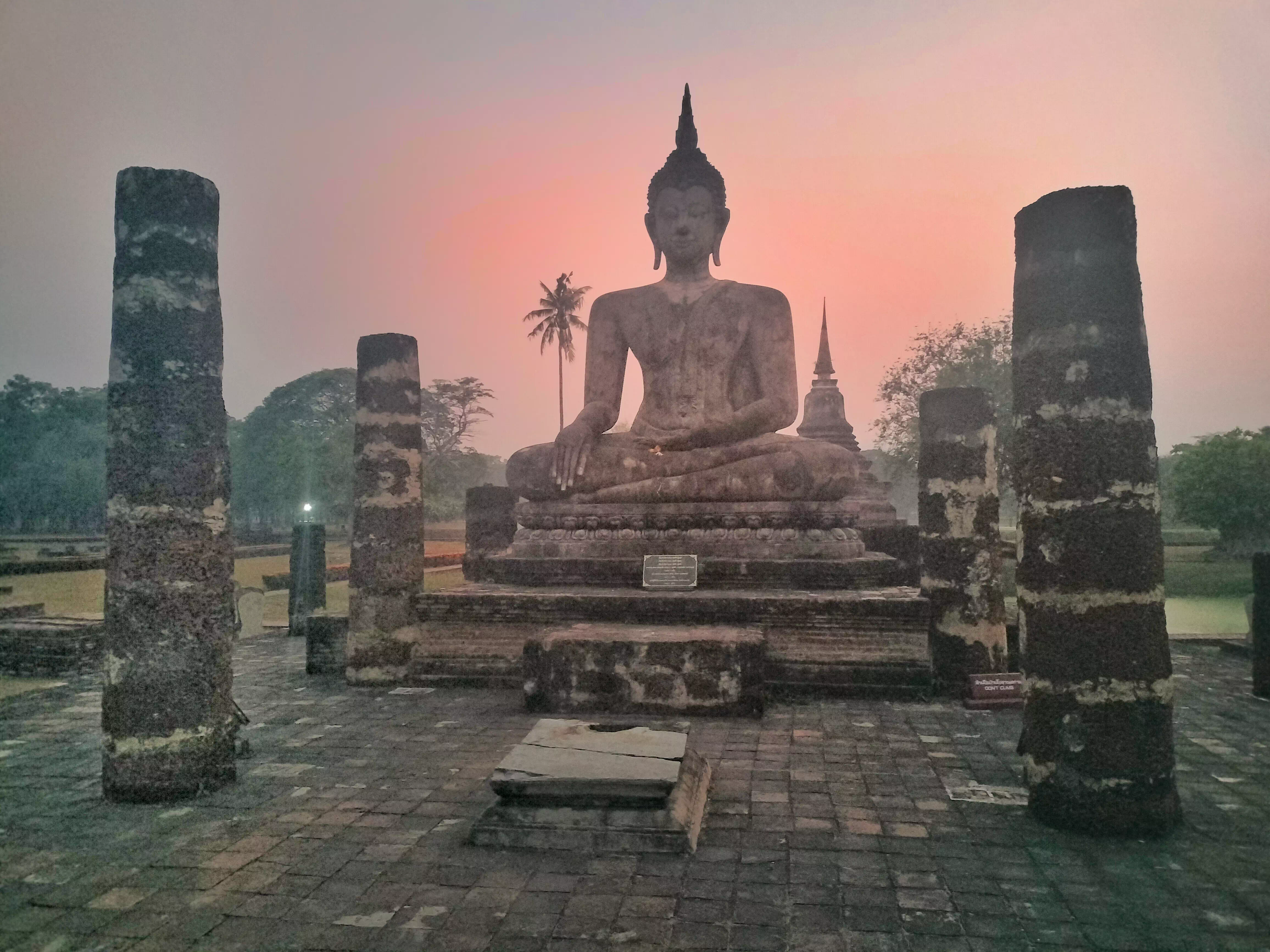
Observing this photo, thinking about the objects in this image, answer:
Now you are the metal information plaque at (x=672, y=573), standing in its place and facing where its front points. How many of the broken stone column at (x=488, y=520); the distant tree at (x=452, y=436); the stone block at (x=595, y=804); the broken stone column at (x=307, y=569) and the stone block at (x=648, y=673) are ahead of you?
2

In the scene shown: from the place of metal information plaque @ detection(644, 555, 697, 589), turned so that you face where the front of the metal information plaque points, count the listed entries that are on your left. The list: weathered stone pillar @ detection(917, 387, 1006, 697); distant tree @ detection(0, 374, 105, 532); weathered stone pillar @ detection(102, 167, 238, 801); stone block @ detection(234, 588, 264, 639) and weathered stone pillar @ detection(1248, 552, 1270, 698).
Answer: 2

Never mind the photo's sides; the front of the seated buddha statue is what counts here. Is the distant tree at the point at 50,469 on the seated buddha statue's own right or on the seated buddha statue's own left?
on the seated buddha statue's own right

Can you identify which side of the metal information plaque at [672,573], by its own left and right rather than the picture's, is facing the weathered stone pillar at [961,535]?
left

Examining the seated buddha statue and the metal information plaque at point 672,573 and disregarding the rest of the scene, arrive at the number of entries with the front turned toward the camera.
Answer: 2

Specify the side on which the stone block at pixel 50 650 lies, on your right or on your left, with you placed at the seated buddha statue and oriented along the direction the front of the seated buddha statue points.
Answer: on your right

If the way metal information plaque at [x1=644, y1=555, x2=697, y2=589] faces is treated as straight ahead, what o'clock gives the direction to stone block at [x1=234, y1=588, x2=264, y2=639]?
The stone block is roughly at 4 o'clock from the metal information plaque.

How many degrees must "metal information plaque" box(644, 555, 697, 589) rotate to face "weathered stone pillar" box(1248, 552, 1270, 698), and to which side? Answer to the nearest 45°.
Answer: approximately 90° to its left

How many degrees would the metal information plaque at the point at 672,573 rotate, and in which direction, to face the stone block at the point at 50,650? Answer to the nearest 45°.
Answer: approximately 90° to its right

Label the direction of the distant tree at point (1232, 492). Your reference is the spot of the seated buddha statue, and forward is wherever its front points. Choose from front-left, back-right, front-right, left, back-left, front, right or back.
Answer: back-left

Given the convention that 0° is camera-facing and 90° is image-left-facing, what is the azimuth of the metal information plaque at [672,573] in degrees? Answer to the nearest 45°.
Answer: approximately 0°
